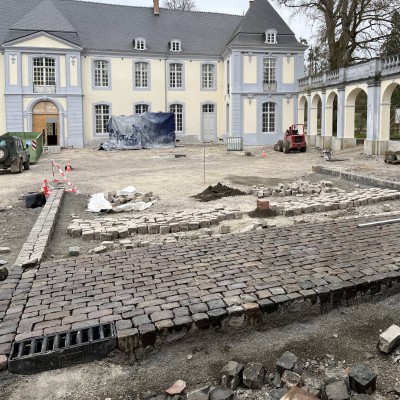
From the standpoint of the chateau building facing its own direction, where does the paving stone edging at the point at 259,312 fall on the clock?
The paving stone edging is roughly at 12 o'clock from the chateau building.

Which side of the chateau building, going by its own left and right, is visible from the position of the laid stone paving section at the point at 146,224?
front

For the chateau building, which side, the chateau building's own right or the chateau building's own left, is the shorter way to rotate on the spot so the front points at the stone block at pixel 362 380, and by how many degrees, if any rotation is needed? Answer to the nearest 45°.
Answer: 0° — it already faces it

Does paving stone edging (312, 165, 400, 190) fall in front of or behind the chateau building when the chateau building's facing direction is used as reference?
in front

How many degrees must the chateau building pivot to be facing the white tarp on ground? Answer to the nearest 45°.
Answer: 0° — it already faces it

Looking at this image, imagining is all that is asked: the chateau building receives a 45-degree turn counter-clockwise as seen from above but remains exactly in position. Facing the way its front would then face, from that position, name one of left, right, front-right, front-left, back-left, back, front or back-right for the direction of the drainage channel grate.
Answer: front-right

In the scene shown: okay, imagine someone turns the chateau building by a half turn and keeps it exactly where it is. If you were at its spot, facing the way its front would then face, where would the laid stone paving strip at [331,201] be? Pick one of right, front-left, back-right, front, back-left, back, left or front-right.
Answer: back

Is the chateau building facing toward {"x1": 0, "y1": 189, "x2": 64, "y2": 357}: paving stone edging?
yes

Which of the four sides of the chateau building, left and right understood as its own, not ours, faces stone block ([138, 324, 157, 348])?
front

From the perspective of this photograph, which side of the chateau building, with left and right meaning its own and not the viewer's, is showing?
front

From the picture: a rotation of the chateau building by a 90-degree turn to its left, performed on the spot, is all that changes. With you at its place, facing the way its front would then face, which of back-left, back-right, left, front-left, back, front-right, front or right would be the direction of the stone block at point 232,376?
right

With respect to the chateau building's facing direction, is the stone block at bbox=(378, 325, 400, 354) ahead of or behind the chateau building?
ahead

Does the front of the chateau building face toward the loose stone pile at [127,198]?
yes
